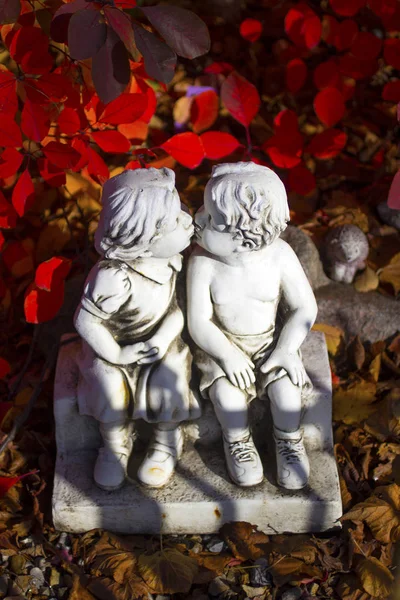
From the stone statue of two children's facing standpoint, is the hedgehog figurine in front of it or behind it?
behind

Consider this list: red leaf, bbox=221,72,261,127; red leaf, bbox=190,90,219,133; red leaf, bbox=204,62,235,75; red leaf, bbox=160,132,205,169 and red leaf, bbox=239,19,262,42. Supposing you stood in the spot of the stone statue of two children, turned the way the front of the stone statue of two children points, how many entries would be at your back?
5

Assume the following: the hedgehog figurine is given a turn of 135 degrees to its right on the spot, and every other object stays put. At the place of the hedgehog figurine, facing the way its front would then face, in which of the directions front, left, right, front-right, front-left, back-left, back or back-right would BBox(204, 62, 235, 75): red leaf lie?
front

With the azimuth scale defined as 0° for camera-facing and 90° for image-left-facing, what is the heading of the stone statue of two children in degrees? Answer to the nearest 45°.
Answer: approximately 0°

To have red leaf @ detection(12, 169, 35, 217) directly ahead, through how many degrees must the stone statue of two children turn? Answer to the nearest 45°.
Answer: approximately 135° to its right

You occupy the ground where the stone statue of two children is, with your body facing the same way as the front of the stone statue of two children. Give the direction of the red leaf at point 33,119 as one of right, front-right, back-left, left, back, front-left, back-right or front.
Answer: back-right

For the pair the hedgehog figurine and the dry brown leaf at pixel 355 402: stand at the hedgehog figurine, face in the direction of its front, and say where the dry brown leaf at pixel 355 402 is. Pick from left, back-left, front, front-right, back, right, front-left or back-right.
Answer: front

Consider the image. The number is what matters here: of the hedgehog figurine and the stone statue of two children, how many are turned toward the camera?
2

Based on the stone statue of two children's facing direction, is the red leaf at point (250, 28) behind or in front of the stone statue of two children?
behind

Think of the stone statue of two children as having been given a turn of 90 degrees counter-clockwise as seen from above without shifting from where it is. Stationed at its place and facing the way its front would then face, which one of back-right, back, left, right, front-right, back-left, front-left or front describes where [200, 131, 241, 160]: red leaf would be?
left

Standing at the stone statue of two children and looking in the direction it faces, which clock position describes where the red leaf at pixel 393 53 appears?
The red leaf is roughly at 7 o'clock from the stone statue of two children.

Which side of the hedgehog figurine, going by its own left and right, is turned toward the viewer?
front
